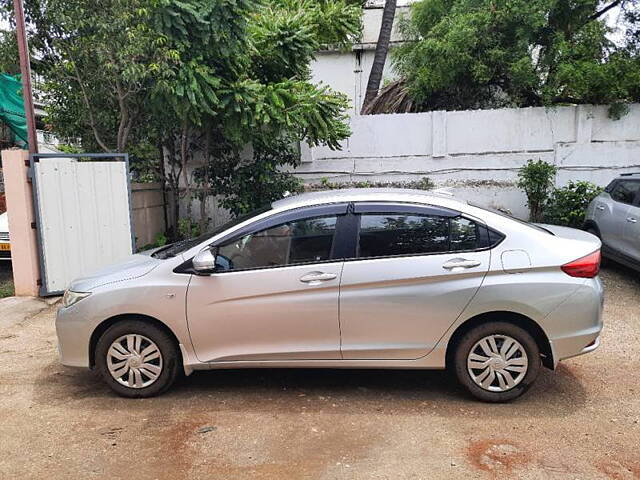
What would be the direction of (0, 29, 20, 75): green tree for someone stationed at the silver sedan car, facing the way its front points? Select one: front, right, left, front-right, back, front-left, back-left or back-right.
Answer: front-right

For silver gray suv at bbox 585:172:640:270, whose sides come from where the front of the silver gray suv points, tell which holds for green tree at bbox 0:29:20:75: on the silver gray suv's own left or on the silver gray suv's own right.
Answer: on the silver gray suv's own right

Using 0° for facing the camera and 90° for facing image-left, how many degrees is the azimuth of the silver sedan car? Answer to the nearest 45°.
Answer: approximately 90°

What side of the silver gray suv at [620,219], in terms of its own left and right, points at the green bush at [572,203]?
back

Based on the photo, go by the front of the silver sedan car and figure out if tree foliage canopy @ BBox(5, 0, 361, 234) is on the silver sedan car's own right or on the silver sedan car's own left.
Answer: on the silver sedan car's own right

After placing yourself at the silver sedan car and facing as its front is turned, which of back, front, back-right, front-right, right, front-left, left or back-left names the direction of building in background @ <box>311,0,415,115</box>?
right

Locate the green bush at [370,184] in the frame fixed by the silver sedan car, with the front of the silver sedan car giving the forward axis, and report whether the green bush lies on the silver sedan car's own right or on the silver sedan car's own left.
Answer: on the silver sedan car's own right

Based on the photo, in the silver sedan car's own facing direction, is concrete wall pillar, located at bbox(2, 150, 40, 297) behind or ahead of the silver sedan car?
ahead

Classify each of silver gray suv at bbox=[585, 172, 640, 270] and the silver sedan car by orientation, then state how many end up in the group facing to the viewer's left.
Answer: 1
